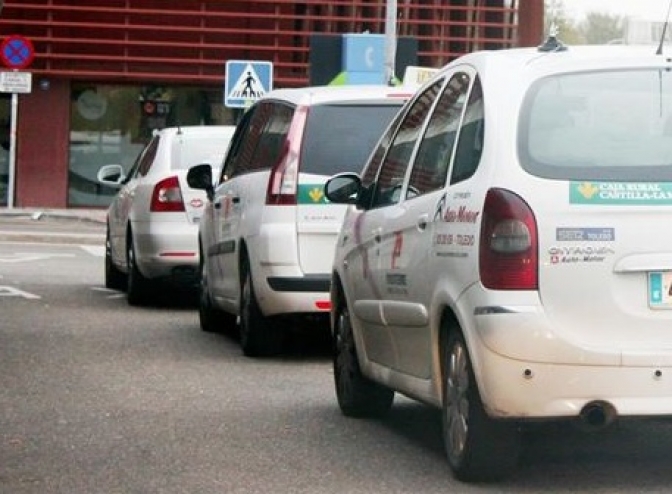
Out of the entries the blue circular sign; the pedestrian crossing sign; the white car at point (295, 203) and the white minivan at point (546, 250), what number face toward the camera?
2

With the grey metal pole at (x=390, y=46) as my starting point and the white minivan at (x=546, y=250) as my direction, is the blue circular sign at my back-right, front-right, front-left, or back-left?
back-right

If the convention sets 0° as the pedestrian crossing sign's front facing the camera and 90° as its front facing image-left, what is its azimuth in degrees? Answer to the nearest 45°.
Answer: approximately 0°

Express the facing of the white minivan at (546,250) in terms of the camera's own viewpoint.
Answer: facing away from the viewer and to the left of the viewer

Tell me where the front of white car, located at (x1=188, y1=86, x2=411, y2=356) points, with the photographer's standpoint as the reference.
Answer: facing away from the viewer and to the left of the viewer

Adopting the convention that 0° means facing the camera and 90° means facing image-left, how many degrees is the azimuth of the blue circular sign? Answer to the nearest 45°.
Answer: approximately 0°

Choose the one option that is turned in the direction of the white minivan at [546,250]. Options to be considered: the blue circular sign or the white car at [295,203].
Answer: the blue circular sign

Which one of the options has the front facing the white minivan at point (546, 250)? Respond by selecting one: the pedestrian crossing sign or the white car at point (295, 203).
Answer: the pedestrian crossing sign

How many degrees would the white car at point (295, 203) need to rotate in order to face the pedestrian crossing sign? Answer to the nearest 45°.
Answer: approximately 45° to its right

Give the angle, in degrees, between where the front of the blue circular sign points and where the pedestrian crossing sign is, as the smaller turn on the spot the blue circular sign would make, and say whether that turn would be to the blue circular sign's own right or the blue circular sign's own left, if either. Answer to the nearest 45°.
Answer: approximately 45° to the blue circular sign's own left
